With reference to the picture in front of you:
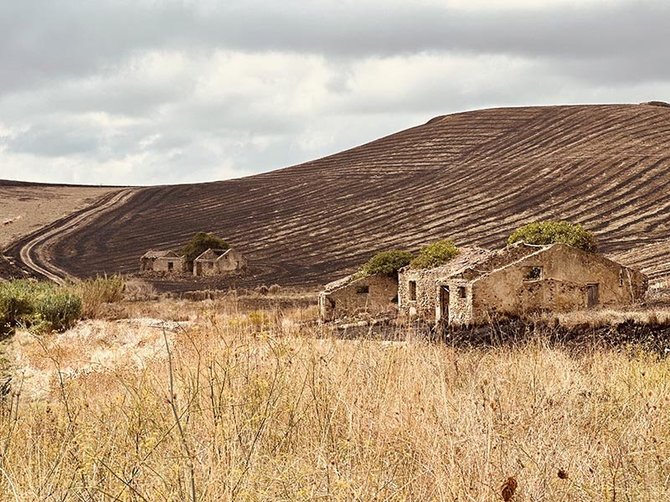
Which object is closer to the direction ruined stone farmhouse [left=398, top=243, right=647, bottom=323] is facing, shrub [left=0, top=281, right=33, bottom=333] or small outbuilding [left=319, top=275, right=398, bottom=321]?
the shrub

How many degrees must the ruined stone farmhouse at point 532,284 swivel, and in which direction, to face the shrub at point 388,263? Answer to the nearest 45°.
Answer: approximately 90° to its right

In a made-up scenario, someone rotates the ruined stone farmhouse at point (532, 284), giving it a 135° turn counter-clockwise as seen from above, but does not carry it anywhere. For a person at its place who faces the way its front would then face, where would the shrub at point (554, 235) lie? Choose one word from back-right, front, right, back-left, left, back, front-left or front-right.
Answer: left

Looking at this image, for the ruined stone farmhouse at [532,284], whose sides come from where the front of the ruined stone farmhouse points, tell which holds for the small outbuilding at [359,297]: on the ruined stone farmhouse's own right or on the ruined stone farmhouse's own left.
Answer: on the ruined stone farmhouse's own right

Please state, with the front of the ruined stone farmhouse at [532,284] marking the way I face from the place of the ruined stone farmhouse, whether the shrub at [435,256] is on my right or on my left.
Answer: on my right

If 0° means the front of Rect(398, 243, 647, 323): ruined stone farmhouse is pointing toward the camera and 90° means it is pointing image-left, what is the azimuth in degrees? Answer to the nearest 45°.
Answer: approximately 45°
